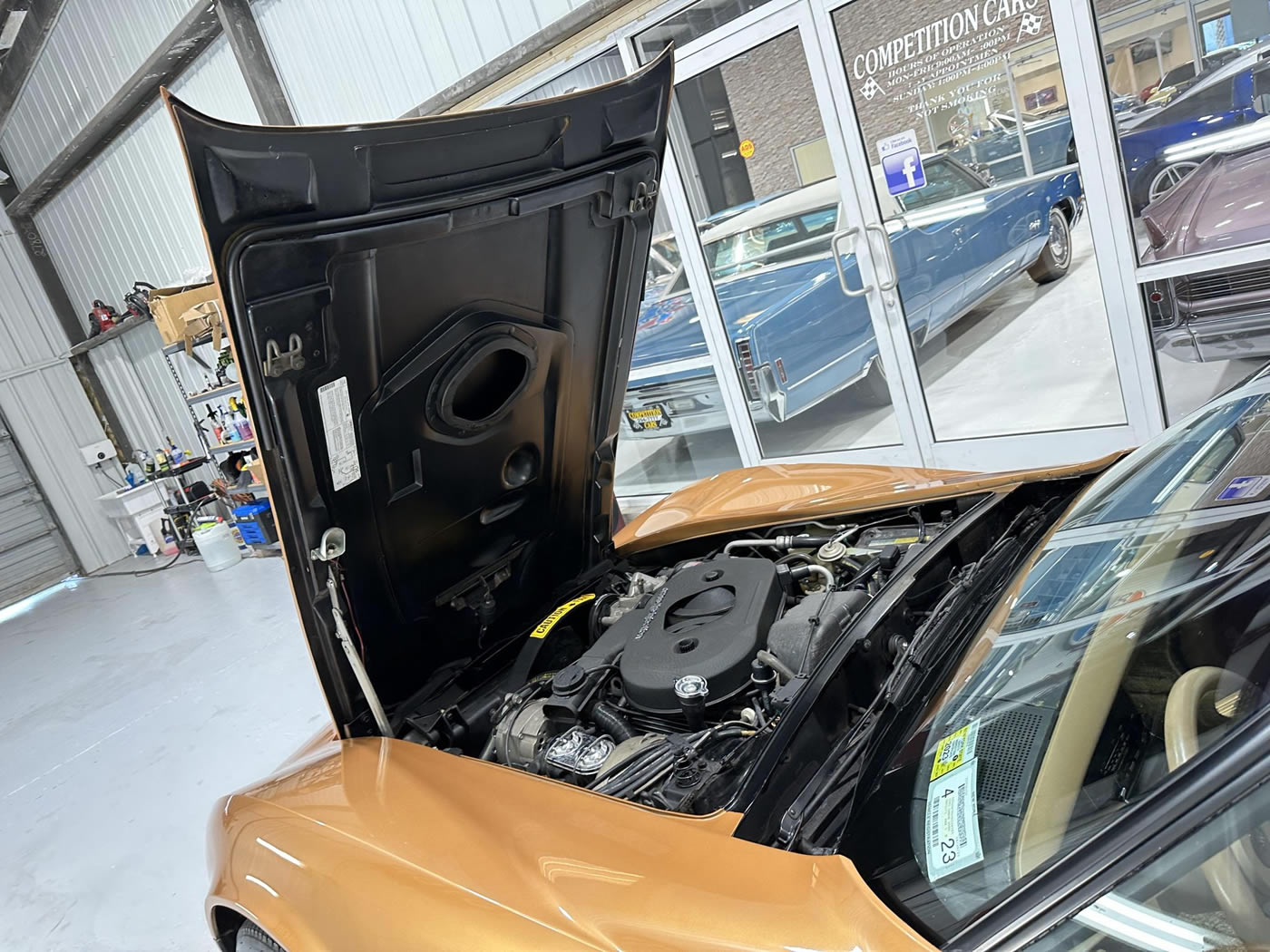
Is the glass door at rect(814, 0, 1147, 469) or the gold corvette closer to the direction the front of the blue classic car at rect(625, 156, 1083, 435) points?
the glass door

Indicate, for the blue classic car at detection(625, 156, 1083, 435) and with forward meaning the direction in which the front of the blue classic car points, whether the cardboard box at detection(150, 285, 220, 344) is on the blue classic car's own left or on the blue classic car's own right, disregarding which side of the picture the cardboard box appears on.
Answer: on the blue classic car's own left

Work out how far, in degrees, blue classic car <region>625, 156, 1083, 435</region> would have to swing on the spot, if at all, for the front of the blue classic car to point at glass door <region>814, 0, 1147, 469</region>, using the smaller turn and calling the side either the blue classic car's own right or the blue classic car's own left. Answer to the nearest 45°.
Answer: approximately 90° to the blue classic car's own right

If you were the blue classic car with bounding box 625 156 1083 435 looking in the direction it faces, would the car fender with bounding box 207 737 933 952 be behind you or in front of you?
behind

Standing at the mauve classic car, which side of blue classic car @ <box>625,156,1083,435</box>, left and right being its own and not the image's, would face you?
right

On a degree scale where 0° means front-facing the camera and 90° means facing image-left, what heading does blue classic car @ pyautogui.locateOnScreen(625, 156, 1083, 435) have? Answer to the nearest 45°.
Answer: approximately 225°

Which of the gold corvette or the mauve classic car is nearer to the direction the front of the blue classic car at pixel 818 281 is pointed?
the mauve classic car
